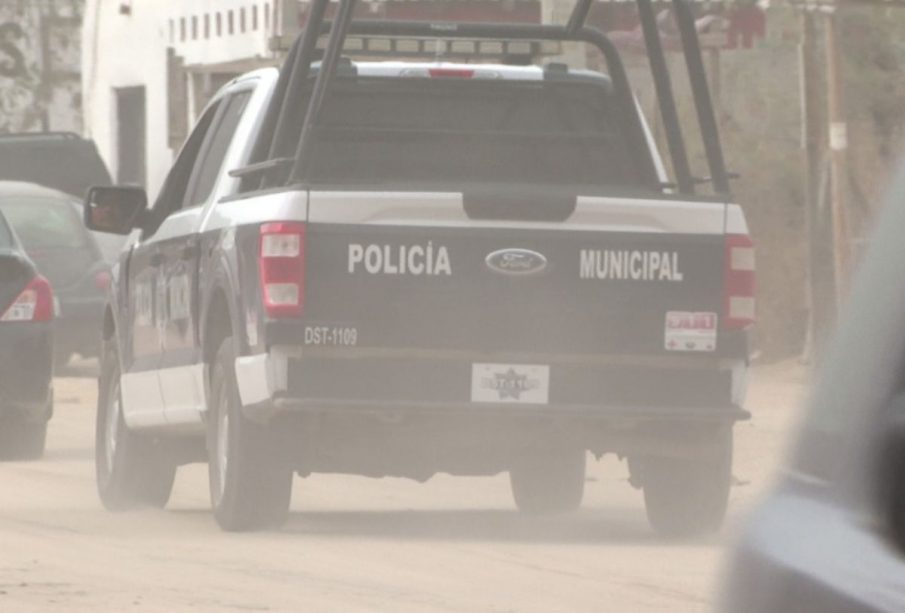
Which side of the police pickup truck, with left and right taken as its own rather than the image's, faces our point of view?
back

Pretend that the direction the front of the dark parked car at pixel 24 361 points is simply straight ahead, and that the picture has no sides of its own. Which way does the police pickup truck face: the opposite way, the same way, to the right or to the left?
the same way

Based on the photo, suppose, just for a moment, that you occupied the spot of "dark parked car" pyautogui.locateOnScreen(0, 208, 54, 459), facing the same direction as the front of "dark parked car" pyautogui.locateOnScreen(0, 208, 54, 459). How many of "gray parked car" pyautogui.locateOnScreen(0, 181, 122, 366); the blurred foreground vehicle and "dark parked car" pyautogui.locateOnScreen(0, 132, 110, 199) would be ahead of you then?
2

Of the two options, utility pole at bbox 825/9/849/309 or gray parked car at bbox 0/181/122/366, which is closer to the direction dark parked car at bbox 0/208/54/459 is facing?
the gray parked car

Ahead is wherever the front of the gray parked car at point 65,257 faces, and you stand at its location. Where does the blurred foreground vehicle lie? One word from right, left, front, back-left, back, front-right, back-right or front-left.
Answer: back

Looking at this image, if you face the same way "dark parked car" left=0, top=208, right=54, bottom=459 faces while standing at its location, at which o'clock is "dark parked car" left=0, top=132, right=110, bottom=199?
"dark parked car" left=0, top=132, right=110, bottom=199 is roughly at 12 o'clock from "dark parked car" left=0, top=208, right=54, bottom=459.

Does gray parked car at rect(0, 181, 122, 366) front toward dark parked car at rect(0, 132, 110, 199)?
yes

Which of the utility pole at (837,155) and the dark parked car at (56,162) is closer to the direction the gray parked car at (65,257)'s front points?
the dark parked car

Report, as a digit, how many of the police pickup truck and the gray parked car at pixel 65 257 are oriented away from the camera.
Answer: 2

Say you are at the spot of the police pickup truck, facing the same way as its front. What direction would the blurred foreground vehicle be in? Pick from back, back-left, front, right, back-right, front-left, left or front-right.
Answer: back

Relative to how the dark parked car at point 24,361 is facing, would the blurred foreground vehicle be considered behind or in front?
behind

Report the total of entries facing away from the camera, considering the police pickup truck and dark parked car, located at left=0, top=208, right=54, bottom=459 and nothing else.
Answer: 2

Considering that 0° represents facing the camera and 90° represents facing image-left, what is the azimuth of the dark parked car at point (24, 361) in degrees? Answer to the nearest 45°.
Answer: approximately 180°

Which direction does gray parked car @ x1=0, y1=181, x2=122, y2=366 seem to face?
away from the camera

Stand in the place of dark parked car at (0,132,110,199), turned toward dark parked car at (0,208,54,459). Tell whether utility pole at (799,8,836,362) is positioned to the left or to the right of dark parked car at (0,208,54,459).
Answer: left

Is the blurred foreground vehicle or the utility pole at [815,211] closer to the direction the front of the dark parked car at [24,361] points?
the utility pole
